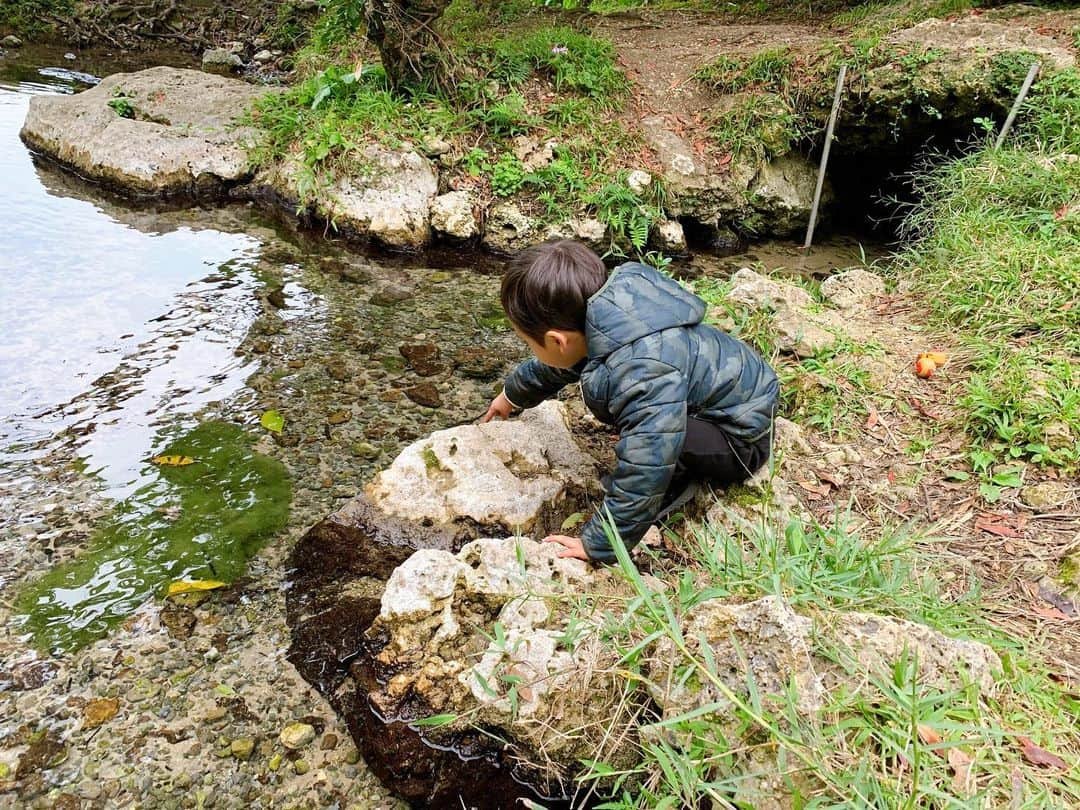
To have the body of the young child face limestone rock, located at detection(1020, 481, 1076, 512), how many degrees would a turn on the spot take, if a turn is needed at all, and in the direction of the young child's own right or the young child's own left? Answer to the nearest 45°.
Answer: approximately 180°

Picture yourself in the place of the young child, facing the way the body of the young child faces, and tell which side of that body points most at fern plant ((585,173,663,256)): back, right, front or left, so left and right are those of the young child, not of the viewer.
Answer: right

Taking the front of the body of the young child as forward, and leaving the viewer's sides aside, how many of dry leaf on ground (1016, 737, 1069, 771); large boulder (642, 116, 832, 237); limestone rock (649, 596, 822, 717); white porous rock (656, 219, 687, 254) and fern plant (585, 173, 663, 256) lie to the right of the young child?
3

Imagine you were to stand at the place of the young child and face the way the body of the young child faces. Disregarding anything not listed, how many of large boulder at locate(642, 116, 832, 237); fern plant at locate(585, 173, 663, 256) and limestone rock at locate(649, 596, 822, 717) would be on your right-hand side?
2

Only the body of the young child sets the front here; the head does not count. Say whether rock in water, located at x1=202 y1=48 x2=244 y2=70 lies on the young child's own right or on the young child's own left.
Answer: on the young child's own right

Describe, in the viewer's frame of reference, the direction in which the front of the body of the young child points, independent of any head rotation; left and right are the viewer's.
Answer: facing to the left of the viewer

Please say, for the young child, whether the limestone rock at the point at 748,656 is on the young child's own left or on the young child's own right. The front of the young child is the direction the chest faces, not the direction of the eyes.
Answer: on the young child's own left

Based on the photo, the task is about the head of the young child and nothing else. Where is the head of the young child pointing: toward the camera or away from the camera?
away from the camera

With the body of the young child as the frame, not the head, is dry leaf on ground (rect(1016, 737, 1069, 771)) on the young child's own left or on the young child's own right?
on the young child's own left

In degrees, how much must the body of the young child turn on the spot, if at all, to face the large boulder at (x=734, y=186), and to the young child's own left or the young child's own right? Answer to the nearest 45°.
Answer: approximately 90° to the young child's own right

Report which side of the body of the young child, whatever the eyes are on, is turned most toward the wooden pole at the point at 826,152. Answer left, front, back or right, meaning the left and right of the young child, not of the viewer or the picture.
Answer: right
